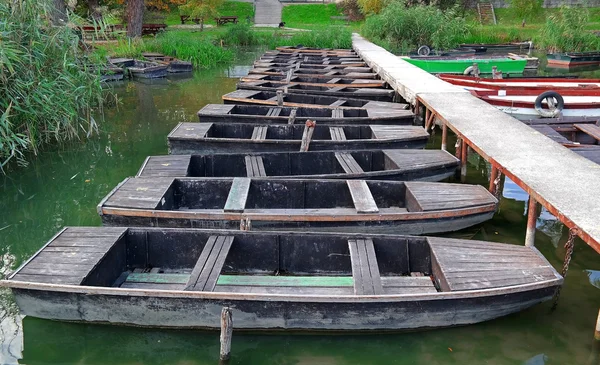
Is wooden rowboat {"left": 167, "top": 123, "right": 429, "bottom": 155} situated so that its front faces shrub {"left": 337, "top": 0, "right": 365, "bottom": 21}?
no

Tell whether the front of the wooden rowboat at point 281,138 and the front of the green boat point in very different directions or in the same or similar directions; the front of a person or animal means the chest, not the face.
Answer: very different directions

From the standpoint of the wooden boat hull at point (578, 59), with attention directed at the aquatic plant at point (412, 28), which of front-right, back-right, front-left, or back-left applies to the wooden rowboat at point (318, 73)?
front-left

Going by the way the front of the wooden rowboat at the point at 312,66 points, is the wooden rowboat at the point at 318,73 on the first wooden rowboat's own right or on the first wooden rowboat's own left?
on the first wooden rowboat's own right

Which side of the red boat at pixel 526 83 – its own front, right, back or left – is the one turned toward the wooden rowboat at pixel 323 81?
front

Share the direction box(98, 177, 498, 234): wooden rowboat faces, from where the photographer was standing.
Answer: facing to the right of the viewer

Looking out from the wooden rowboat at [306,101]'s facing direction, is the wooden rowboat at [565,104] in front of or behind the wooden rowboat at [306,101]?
in front

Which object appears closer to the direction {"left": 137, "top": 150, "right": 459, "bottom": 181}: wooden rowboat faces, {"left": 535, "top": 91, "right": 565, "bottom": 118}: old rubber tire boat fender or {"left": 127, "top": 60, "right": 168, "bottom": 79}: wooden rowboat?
the old rubber tire boat fender

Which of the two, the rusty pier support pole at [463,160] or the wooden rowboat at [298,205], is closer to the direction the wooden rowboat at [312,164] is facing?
the rusty pier support pole

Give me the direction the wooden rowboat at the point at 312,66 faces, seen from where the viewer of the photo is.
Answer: facing to the right of the viewer

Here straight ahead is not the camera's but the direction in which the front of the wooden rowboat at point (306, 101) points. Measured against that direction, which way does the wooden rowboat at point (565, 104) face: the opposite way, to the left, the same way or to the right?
the opposite way

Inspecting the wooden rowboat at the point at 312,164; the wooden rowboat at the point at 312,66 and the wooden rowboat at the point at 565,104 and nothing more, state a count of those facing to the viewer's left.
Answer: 1

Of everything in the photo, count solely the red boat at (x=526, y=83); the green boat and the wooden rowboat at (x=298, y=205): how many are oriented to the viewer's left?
2

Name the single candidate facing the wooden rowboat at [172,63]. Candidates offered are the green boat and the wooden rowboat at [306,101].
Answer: the green boat

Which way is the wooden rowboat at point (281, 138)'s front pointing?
to the viewer's right

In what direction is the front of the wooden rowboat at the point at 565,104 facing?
to the viewer's left

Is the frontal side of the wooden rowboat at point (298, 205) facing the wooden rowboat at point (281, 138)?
no

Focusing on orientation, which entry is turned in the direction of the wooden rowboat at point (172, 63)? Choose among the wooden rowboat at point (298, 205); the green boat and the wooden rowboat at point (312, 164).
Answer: the green boat

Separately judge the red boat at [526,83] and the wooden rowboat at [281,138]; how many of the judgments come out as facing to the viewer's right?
1

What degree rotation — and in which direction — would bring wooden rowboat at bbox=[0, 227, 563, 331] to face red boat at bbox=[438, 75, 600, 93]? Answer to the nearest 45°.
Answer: approximately 45° to its left

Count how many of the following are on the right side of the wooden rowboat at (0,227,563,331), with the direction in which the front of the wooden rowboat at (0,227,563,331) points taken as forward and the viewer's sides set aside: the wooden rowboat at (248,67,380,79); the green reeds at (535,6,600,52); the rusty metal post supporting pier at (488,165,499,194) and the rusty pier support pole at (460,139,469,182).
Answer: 0

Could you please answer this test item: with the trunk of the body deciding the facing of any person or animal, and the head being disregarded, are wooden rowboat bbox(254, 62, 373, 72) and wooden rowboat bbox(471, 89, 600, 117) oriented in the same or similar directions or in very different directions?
very different directions
